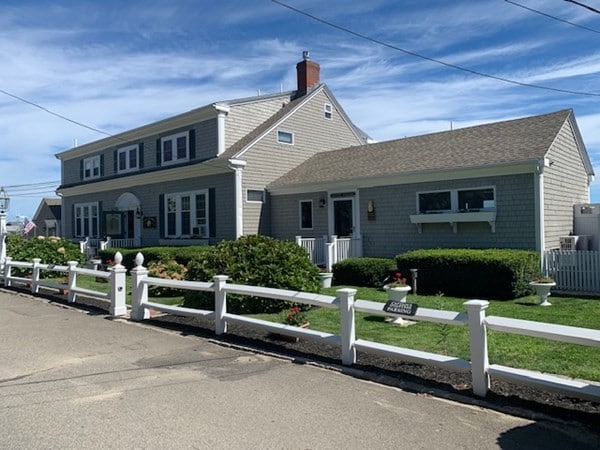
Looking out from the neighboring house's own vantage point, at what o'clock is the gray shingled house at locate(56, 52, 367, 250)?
The gray shingled house is roughly at 10 o'clock from the neighboring house.

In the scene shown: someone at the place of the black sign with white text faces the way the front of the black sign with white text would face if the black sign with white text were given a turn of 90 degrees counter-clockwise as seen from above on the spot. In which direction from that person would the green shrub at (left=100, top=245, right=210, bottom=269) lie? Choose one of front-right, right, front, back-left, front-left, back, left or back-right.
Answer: back

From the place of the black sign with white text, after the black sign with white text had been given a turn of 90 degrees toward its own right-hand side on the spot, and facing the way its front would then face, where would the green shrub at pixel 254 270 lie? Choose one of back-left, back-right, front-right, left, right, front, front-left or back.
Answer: front

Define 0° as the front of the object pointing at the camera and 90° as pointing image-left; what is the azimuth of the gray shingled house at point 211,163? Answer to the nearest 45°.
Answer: approximately 45°

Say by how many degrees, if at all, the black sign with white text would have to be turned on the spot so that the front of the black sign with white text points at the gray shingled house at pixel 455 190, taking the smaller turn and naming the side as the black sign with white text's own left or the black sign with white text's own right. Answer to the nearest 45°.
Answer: approximately 135° to the black sign with white text's own right

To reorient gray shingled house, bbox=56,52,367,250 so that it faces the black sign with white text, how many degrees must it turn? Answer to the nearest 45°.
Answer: approximately 45° to its left

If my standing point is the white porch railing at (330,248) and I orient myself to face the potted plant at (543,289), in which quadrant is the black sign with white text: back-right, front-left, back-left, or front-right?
front-right

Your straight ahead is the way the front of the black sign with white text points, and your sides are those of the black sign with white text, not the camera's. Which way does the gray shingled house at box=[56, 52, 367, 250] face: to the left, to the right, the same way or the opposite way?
the same way

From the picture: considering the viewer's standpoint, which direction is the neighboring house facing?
facing the viewer and to the left of the viewer

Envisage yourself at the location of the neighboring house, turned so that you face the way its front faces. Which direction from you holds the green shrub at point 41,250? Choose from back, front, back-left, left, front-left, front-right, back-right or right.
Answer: front-left

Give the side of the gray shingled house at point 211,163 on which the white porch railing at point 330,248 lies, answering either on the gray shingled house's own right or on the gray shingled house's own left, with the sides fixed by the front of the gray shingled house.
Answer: on the gray shingled house's own left

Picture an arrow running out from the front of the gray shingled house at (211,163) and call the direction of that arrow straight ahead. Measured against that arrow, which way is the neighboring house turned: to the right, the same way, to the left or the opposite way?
the same way

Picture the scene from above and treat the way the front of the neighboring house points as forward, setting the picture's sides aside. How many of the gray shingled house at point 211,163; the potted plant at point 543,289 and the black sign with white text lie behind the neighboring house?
0

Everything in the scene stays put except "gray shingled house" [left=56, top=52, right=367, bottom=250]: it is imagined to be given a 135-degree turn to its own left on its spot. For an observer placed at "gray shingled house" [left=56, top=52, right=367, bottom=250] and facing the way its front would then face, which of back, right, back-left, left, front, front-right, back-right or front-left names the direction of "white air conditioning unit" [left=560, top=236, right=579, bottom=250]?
front-right

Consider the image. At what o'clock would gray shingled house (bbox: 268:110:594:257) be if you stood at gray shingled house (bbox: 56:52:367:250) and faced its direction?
gray shingled house (bbox: 268:110:594:257) is roughly at 9 o'clock from gray shingled house (bbox: 56:52:367:250).

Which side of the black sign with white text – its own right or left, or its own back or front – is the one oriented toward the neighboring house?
right

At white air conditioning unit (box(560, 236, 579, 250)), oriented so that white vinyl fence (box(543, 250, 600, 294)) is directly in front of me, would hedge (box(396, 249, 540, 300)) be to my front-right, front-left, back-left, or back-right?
front-right
